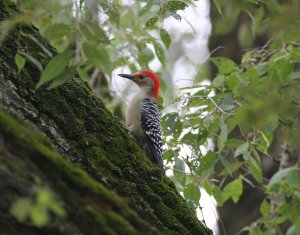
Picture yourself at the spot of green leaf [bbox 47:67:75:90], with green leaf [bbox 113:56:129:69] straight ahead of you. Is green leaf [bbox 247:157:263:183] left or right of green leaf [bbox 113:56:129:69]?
right

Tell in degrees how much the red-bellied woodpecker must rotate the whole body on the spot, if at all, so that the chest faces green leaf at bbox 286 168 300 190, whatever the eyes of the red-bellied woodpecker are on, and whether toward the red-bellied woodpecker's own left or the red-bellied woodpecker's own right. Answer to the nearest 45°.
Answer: approximately 135° to the red-bellied woodpecker's own left

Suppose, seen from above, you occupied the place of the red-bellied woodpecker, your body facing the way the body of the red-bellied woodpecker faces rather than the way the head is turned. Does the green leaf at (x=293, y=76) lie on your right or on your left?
on your left

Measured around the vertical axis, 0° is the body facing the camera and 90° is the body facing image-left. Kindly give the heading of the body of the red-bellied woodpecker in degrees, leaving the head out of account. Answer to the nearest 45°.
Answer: approximately 90°
